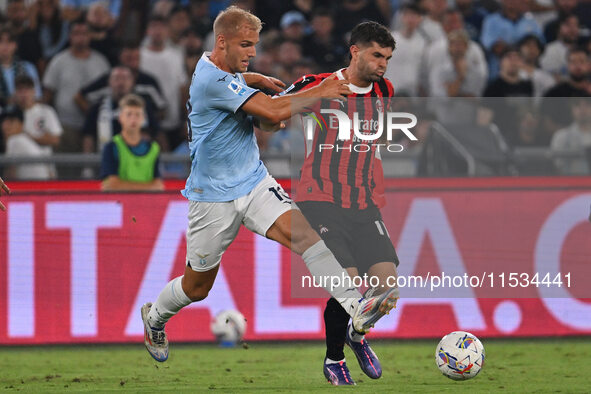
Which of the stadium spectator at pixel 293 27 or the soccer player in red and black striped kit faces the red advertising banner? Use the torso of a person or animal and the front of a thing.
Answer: the stadium spectator

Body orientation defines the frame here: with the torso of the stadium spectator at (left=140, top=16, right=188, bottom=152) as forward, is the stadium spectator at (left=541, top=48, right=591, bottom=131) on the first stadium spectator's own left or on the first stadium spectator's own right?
on the first stadium spectator's own left

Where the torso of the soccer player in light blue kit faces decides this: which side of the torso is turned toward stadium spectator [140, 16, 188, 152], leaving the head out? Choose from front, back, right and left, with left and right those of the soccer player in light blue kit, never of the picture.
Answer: left

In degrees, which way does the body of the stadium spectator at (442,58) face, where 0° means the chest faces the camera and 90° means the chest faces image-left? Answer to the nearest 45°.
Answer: approximately 0°

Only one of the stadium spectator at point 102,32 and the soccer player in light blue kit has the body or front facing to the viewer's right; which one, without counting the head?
the soccer player in light blue kit

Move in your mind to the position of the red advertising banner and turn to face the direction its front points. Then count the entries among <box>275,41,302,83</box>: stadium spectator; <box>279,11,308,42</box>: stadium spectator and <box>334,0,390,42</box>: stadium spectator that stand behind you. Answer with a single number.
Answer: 3

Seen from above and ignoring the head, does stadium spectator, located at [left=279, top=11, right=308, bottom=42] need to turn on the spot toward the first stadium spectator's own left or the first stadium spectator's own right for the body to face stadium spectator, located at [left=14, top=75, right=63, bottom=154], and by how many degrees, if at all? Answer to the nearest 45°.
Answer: approximately 45° to the first stadium spectator's own right
